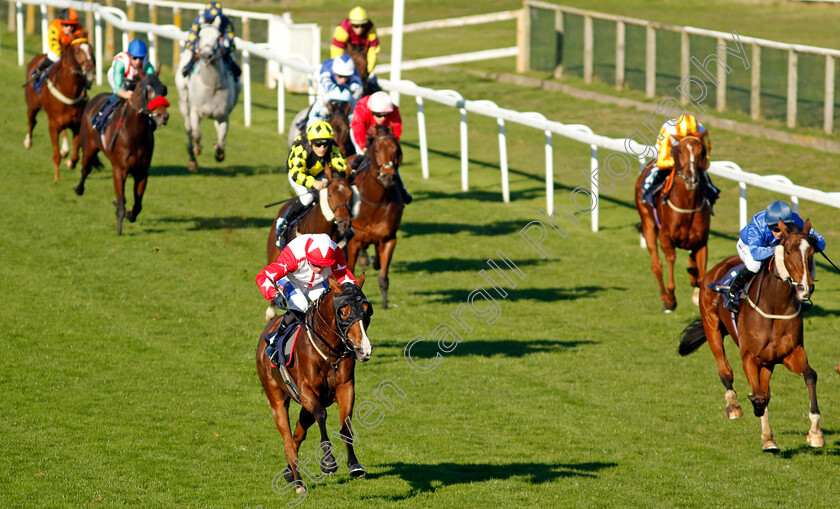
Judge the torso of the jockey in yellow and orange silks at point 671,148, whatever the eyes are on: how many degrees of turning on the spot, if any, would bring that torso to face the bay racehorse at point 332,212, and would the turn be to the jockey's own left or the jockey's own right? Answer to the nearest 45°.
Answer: approximately 45° to the jockey's own right

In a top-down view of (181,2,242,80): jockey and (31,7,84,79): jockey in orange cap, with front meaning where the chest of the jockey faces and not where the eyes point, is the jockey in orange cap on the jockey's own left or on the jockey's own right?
on the jockey's own right

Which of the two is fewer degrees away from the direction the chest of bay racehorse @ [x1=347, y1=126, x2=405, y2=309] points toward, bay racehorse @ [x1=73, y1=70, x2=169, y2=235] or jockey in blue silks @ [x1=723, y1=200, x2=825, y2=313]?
the jockey in blue silks

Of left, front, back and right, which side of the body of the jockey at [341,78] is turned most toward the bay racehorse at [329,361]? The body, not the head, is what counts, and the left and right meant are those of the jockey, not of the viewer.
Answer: front
